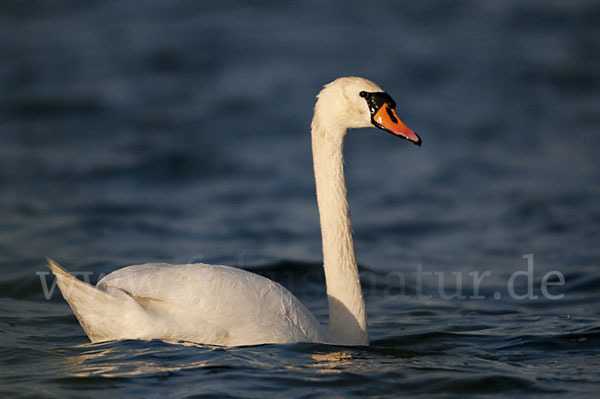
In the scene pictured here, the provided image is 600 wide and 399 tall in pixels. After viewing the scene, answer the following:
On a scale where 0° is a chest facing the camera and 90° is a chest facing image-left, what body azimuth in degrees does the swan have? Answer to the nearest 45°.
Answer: approximately 270°
